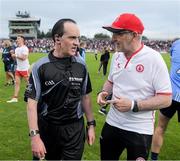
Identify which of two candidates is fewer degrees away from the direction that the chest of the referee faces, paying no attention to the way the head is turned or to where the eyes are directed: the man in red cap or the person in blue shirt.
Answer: the man in red cap

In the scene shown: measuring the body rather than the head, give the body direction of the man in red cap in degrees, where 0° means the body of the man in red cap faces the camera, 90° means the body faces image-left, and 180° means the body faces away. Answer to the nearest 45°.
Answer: approximately 45°

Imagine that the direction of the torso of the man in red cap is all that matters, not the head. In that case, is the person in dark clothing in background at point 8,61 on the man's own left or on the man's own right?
on the man's own right

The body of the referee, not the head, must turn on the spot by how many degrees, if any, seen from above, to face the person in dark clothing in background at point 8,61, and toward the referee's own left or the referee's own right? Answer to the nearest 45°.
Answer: approximately 135° to the referee's own left

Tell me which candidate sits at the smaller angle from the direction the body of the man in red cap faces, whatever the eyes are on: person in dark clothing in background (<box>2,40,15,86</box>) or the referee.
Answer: the referee

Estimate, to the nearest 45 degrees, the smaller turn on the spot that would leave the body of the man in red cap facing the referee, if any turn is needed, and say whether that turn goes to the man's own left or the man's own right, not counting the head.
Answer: approximately 45° to the man's own right

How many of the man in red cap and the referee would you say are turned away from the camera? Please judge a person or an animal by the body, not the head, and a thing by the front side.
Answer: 0

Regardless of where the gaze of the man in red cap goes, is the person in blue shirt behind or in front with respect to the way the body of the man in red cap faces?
behind

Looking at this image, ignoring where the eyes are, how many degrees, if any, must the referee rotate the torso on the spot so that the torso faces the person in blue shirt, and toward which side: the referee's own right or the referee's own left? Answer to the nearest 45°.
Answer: approximately 90° to the referee's own left

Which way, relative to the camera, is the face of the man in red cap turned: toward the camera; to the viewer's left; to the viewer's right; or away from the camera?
to the viewer's left
